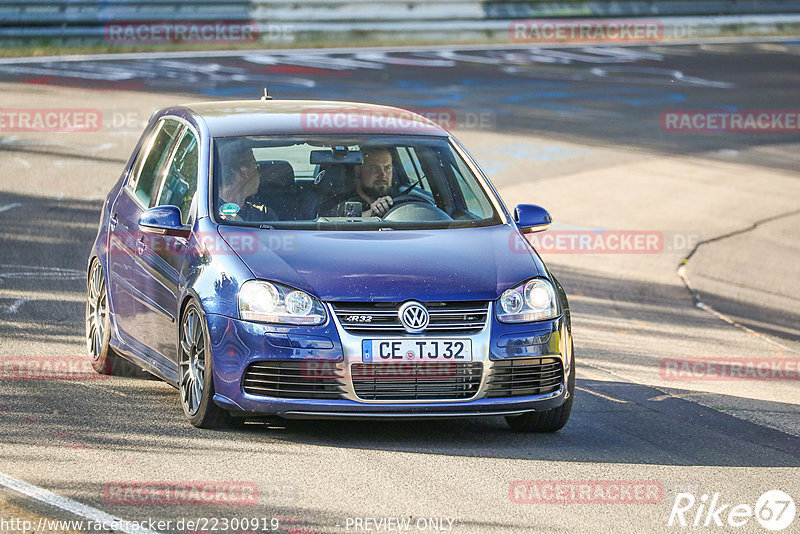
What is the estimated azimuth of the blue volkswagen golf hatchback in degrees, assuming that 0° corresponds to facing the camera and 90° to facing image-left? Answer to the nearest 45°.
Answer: approximately 0°
